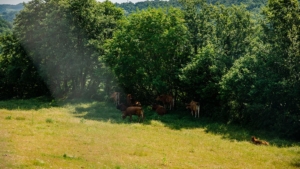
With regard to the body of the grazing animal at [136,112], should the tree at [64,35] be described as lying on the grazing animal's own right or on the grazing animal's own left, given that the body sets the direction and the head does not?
on the grazing animal's own right

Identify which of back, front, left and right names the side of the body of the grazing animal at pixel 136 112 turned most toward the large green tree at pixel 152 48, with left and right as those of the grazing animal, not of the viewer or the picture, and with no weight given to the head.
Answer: right

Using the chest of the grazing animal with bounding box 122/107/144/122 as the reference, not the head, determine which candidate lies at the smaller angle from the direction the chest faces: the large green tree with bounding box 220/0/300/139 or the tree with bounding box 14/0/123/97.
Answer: the tree

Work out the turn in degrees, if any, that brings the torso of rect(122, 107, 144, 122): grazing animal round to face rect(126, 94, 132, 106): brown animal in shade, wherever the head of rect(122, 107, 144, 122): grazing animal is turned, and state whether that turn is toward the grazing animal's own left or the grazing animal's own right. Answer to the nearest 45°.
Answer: approximately 90° to the grazing animal's own right

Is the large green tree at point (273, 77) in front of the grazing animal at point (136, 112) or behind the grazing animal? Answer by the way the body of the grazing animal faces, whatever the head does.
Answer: behind

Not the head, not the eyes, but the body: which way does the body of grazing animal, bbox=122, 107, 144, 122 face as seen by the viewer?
to the viewer's left
